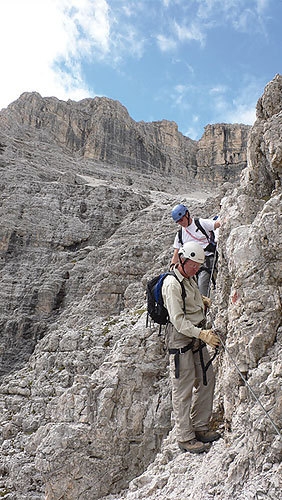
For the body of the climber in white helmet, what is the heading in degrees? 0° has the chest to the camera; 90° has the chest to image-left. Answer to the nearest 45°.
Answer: approximately 315°
